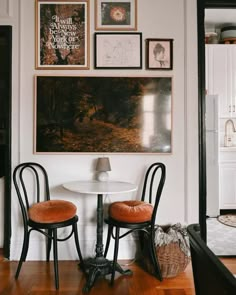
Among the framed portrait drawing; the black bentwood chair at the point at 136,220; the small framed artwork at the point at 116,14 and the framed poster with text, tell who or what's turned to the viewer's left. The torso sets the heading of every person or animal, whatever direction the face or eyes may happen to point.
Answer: the black bentwood chair

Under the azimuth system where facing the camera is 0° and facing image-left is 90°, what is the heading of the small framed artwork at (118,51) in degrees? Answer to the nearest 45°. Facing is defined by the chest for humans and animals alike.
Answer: approximately 0°

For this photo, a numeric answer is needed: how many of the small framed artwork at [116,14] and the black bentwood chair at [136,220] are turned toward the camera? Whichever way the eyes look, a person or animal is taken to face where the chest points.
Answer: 1

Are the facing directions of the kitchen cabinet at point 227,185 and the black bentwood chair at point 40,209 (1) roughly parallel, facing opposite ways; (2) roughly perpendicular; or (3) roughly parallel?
roughly perpendicular

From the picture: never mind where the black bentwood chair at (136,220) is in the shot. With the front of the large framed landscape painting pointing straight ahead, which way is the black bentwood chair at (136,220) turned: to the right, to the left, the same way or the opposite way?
to the right

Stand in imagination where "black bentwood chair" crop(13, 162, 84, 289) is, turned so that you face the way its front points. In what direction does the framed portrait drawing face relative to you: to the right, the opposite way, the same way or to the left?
to the right
